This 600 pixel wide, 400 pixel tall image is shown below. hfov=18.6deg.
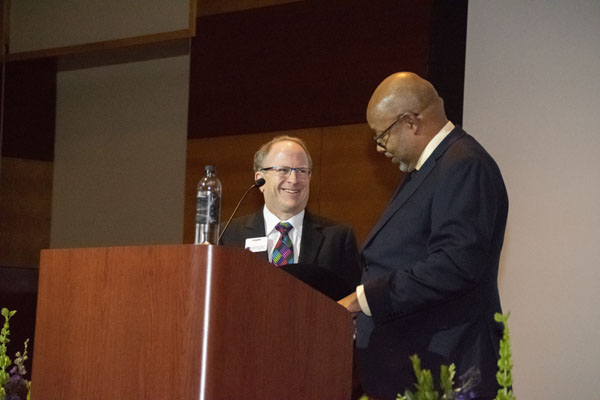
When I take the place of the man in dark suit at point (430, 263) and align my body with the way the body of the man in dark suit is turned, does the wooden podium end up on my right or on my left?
on my left

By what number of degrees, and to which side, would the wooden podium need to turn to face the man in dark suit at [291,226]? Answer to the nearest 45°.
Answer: approximately 135° to its right

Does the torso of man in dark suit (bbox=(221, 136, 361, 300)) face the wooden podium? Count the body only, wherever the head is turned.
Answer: yes

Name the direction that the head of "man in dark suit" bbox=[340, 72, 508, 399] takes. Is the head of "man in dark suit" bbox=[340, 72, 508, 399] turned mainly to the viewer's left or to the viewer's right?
to the viewer's left

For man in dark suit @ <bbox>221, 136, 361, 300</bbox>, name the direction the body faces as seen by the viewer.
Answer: toward the camera

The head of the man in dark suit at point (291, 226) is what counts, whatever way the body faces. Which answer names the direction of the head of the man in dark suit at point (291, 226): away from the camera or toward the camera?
toward the camera

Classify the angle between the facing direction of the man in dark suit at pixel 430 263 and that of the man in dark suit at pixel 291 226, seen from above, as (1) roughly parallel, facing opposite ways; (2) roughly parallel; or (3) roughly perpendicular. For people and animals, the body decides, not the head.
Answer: roughly perpendicular

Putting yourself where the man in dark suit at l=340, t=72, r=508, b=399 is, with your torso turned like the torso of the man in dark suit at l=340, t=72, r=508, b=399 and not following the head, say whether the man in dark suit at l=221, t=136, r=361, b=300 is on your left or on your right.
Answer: on your right

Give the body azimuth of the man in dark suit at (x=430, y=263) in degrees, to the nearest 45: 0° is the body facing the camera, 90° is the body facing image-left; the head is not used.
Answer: approximately 90°

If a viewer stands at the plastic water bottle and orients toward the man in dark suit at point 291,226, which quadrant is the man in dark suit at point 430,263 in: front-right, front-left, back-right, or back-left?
front-right
